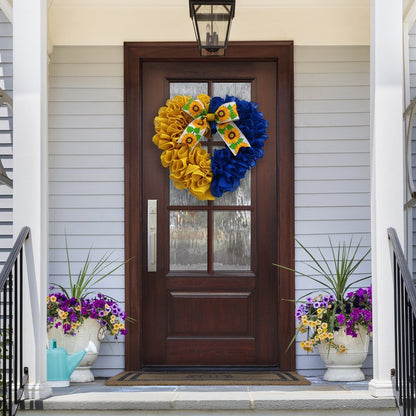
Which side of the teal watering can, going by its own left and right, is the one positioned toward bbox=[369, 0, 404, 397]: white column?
front

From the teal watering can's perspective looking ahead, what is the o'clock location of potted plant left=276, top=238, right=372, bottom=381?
The potted plant is roughly at 12 o'clock from the teal watering can.

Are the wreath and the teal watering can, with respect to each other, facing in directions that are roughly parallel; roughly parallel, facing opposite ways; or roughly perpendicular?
roughly perpendicular

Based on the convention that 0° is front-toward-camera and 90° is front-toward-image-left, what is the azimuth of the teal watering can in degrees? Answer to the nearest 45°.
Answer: approximately 270°

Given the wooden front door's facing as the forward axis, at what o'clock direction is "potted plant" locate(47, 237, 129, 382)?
The potted plant is roughly at 2 o'clock from the wooden front door.

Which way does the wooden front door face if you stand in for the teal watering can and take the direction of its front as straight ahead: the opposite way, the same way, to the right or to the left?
to the right

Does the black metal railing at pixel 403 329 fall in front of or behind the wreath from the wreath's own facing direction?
in front

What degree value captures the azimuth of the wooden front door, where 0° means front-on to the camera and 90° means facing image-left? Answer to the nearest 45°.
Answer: approximately 0°

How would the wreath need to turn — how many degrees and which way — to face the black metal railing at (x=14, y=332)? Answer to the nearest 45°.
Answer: approximately 45° to its right
